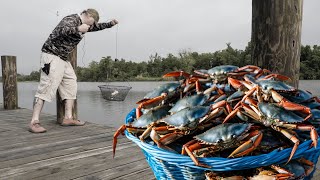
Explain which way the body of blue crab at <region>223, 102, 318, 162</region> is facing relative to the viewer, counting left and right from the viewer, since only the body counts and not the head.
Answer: facing the viewer and to the left of the viewer

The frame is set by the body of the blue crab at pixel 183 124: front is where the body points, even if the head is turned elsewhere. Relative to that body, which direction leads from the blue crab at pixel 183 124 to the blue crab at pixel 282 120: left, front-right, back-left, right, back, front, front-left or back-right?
front-left

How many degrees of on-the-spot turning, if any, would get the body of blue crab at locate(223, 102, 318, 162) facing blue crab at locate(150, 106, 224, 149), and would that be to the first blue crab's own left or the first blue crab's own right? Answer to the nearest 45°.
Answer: approximately 45° to the first blue crab's own right

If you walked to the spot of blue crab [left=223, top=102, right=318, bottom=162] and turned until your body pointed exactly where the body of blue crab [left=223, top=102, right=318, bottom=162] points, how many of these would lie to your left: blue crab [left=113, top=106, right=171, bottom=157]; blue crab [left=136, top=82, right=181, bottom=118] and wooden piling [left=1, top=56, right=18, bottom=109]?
0

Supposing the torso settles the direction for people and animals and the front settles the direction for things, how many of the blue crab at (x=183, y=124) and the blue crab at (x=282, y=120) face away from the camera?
0

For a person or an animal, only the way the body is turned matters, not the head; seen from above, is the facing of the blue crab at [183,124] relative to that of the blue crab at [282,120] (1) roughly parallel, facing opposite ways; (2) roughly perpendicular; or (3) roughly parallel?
roughly perpendicular

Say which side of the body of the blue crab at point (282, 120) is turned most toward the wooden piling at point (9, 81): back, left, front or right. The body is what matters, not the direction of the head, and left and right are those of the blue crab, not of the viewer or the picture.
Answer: right

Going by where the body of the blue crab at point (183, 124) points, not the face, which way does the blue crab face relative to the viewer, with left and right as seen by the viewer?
facing the viewer and to the right of the viewer

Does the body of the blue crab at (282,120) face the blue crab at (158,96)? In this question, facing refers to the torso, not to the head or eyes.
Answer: no

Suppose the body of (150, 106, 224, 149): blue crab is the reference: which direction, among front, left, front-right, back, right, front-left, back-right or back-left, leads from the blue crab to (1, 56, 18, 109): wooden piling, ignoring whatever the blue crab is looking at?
back
